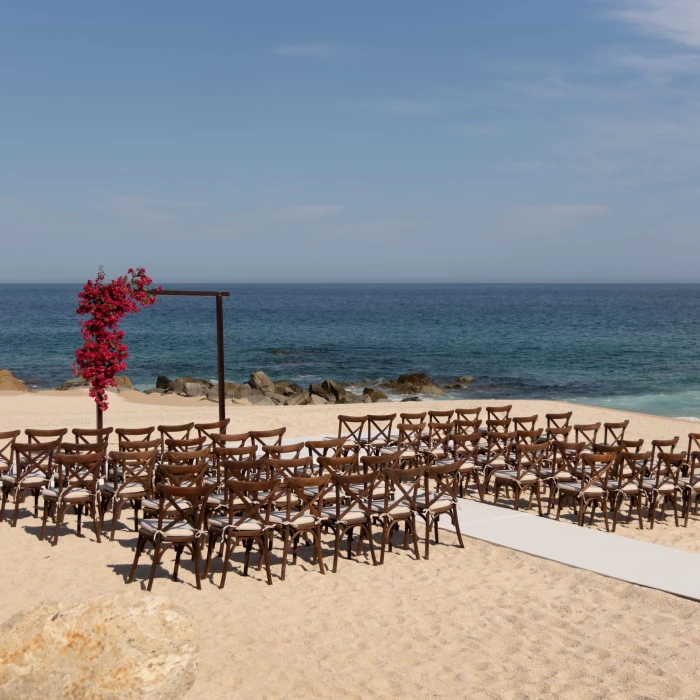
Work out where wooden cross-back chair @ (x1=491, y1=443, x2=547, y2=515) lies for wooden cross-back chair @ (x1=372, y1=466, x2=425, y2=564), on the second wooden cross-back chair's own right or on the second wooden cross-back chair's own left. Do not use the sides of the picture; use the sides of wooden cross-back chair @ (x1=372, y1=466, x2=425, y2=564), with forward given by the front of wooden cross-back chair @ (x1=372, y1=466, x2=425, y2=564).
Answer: on the second wooden cross-back chair's own right

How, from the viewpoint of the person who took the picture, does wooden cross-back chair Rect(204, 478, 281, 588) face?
facing away from the viewer and to the left of the viewer

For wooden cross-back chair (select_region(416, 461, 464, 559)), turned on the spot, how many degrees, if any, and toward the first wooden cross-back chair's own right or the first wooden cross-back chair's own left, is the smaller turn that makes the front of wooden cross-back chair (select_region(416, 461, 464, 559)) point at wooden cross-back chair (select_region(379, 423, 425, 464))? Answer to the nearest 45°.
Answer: approximately 45° to the first wooden cross-back chair's own right

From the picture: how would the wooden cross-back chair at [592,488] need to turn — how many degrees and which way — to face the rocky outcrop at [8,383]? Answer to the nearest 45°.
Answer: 0° — it already faces it

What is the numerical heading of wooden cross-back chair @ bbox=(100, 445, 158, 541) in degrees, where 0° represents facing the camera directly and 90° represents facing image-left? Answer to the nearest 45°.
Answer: approximately 135°

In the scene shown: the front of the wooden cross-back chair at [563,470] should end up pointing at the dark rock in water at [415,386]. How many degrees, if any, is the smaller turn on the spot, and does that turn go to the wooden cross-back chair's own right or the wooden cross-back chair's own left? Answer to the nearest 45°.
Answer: approximately 45° to the wooden cross-back chair's own right

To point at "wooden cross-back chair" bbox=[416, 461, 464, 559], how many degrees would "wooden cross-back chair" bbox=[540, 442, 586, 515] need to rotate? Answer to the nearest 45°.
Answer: approximately 90° to its left

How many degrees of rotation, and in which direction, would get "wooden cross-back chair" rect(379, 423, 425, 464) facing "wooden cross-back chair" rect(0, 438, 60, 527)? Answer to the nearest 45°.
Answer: approximately 90° to its left

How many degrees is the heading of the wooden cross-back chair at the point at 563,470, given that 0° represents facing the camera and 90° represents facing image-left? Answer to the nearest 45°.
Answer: approximately 135°

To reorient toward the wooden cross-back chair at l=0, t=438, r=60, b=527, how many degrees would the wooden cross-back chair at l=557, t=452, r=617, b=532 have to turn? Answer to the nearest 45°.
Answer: approximately 45° to its left

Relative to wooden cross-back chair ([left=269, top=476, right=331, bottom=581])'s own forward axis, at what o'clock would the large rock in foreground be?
The large rock in foreground is roughly at 8 o'clock from the wooden cross-back chair.

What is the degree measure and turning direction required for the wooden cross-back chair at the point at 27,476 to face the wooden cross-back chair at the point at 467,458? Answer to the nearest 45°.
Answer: approximately 135° to its right

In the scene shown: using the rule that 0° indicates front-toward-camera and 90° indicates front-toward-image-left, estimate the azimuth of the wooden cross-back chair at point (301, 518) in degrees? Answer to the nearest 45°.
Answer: approximately 135°

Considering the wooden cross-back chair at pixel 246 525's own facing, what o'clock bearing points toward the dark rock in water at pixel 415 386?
The dark rock in water is roughly at 2 o'clock from the wooden cross-back chair.
